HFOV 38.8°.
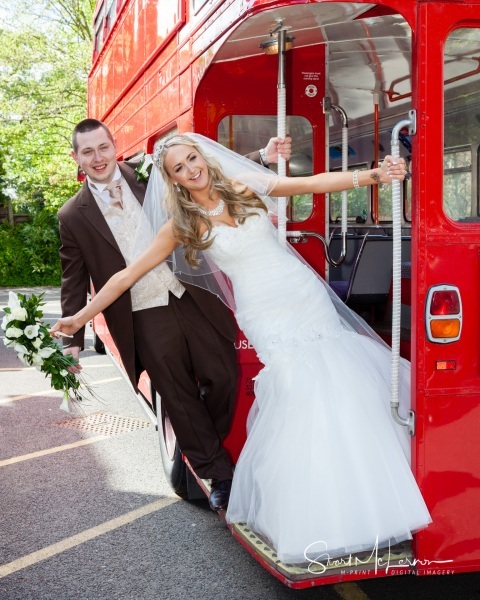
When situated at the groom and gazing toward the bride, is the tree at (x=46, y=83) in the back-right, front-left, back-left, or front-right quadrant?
back-left

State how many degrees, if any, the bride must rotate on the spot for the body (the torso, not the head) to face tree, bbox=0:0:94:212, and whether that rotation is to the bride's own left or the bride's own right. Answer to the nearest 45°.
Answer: approximately 180°

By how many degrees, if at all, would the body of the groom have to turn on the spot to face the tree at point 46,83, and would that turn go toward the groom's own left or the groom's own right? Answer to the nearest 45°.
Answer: approximately 180°

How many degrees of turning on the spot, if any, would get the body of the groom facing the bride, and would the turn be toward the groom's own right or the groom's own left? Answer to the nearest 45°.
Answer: approximately 45° to the groom's own left

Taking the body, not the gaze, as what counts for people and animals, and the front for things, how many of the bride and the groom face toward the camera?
2

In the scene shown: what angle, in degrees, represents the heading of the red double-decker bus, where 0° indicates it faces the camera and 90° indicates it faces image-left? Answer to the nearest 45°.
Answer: approximately 135°

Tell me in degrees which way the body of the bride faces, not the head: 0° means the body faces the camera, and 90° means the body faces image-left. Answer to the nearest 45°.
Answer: approximately 0°
